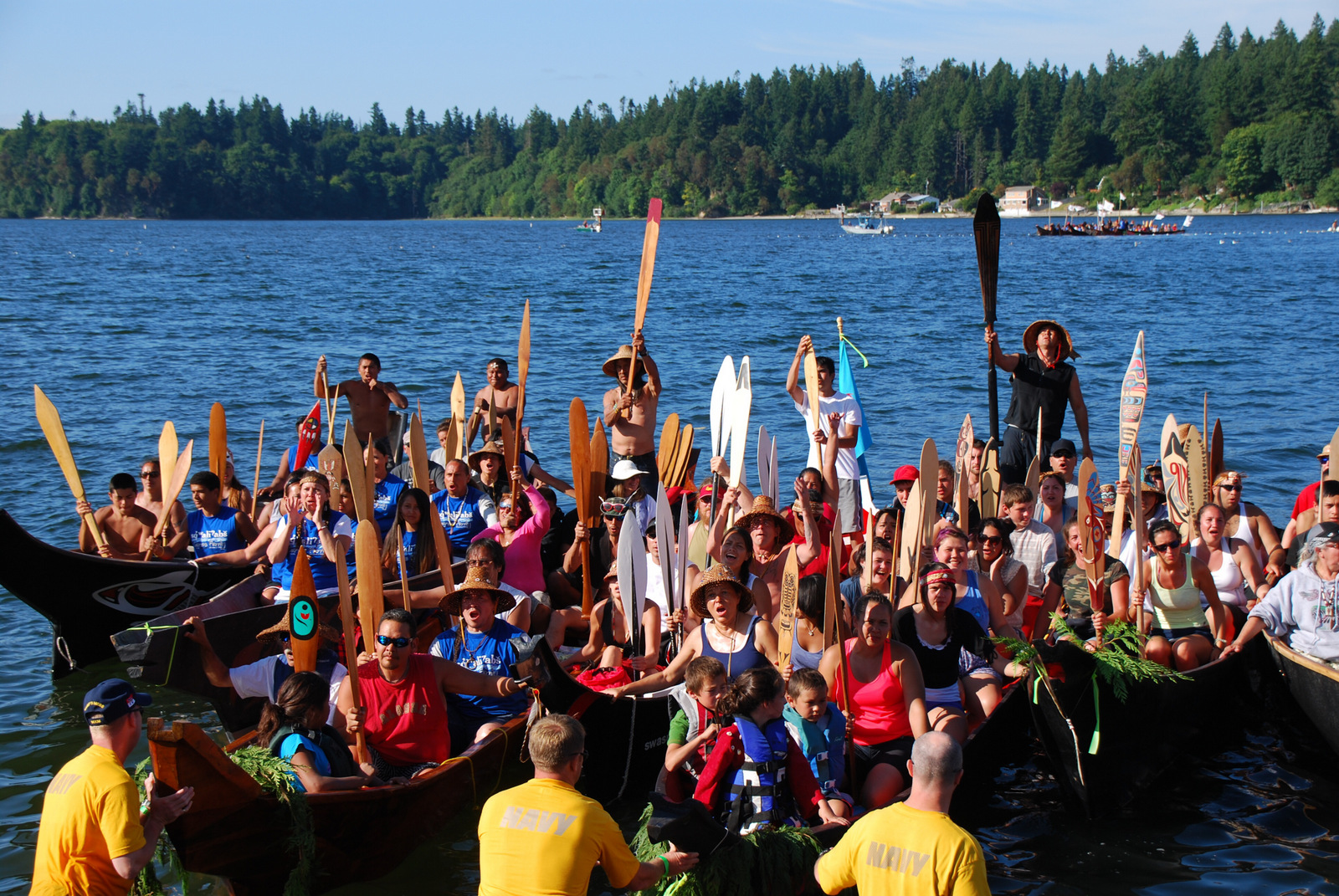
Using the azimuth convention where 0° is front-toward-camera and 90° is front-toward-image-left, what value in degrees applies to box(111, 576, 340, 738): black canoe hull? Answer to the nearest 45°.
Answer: approximately 45°

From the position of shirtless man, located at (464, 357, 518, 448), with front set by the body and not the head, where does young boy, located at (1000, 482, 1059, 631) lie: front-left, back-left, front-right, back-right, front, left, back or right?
front-left

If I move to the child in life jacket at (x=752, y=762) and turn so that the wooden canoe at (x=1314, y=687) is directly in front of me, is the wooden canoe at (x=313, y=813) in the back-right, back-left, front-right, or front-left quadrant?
back-left

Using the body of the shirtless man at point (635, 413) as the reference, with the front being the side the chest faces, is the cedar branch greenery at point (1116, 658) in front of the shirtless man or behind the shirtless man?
in front

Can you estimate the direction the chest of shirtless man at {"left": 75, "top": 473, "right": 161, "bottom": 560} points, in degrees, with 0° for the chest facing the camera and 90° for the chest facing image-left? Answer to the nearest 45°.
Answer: approximately 0°

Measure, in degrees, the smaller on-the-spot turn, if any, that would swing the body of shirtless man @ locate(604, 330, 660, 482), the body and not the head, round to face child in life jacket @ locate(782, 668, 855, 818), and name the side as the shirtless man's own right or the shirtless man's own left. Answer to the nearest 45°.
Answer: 0° — they already face them

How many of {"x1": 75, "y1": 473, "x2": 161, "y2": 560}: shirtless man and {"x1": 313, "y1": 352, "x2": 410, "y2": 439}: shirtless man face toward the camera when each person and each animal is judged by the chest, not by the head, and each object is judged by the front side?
2

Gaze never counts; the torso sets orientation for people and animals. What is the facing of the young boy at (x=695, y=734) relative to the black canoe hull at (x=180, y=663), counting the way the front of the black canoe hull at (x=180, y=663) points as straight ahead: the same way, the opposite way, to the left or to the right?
to the left
